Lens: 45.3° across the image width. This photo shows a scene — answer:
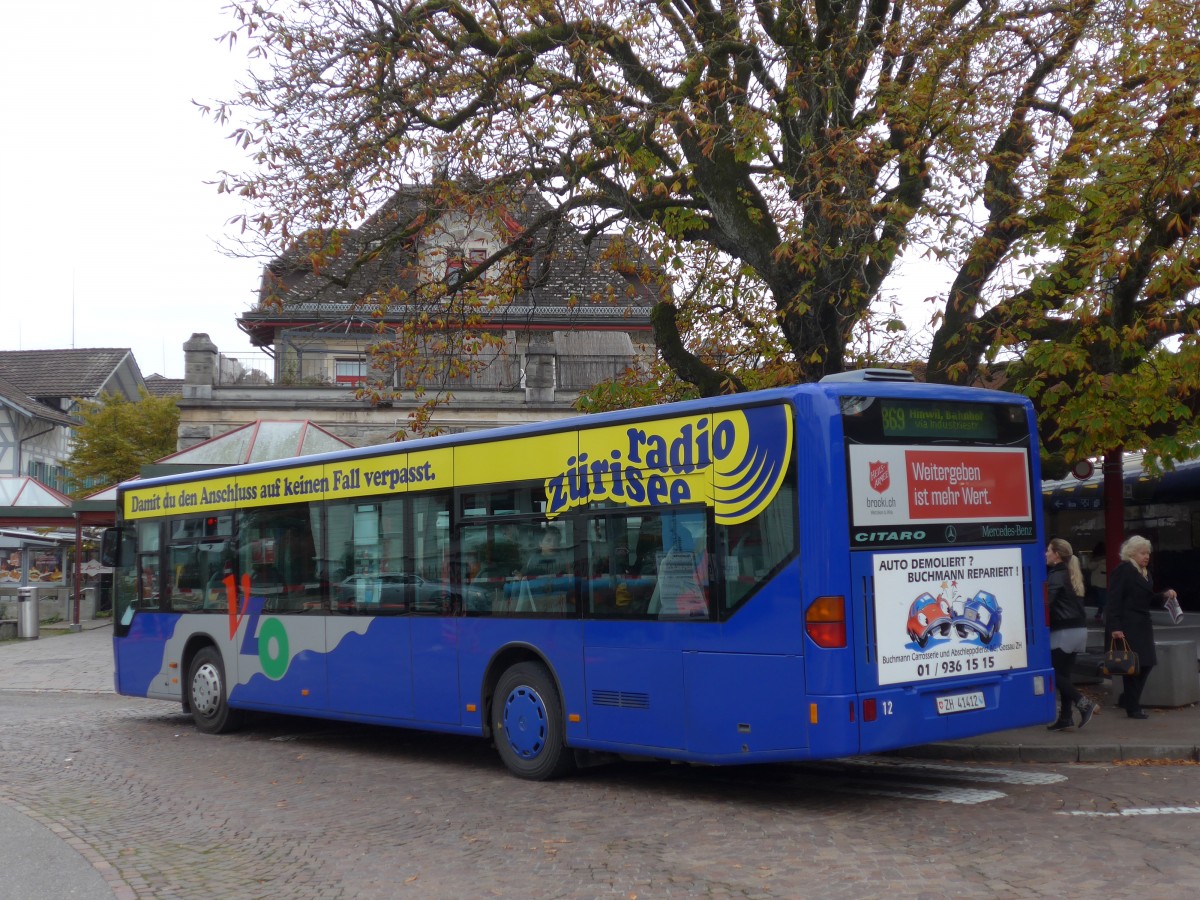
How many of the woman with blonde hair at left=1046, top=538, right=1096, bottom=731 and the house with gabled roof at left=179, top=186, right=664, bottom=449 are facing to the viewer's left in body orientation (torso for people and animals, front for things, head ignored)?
1

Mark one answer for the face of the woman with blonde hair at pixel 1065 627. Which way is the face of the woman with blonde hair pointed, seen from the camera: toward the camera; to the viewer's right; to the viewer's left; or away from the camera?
to the viewer's left

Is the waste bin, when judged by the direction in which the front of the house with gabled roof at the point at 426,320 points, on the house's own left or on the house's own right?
on the house's own right

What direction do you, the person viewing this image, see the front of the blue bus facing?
facing away from the viewer and to the left of the viewer

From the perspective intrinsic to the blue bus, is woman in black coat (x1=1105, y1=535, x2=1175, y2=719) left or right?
on its right

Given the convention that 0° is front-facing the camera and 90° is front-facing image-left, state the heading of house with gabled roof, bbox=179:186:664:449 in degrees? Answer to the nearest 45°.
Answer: approximately 0°

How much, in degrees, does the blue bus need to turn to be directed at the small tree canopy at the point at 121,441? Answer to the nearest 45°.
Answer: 0° — it already faces it

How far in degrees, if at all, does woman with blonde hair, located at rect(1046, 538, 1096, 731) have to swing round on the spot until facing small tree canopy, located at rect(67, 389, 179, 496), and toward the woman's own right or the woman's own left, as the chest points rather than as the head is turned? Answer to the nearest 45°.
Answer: approximately 45° to the woman's own right

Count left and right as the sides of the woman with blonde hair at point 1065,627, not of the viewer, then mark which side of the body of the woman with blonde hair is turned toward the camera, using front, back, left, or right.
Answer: left
